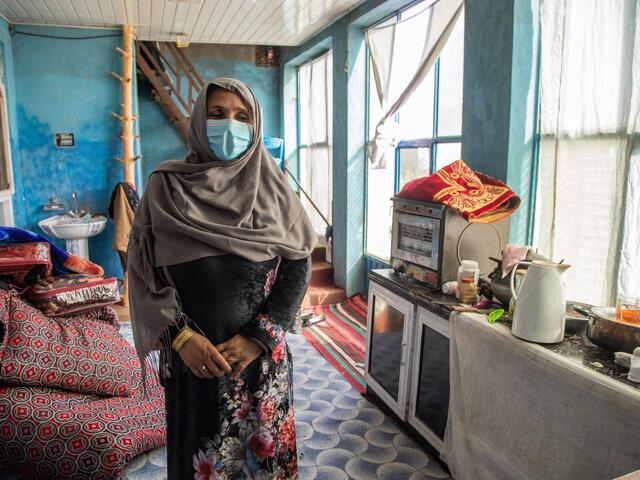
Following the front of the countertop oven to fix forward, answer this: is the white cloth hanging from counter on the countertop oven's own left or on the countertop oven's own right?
on the countertop oven's own left

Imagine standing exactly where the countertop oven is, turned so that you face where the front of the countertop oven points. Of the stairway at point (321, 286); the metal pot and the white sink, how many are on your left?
1

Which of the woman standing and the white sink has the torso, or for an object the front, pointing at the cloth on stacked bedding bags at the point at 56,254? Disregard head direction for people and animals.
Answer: the white sink

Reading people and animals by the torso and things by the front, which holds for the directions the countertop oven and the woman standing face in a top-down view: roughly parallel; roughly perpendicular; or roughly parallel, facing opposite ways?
roughly perpendicular

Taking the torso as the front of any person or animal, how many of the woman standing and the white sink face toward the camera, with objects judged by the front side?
2

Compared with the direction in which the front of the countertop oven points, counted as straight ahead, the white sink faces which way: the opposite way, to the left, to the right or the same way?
to the left

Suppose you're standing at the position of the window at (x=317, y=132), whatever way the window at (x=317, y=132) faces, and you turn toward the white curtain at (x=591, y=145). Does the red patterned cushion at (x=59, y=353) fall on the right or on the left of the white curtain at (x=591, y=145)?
right

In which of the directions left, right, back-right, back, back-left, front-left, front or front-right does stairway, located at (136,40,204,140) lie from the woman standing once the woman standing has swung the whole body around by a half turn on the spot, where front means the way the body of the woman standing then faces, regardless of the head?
front

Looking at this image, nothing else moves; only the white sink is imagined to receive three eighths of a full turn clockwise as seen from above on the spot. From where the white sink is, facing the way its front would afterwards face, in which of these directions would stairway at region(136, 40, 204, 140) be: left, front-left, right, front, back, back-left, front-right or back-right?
right

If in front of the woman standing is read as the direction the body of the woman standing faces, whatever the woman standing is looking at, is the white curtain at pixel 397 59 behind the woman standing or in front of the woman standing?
behind

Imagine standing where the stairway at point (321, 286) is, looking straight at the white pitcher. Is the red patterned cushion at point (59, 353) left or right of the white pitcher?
right

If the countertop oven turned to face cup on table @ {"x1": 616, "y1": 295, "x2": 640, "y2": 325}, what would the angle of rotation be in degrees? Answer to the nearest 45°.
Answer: approximately 90° to its left

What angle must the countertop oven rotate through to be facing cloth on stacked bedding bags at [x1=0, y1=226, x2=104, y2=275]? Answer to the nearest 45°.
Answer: approximately 45° to its right

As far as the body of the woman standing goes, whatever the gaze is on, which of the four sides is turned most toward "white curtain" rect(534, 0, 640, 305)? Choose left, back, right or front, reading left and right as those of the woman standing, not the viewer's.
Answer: left
